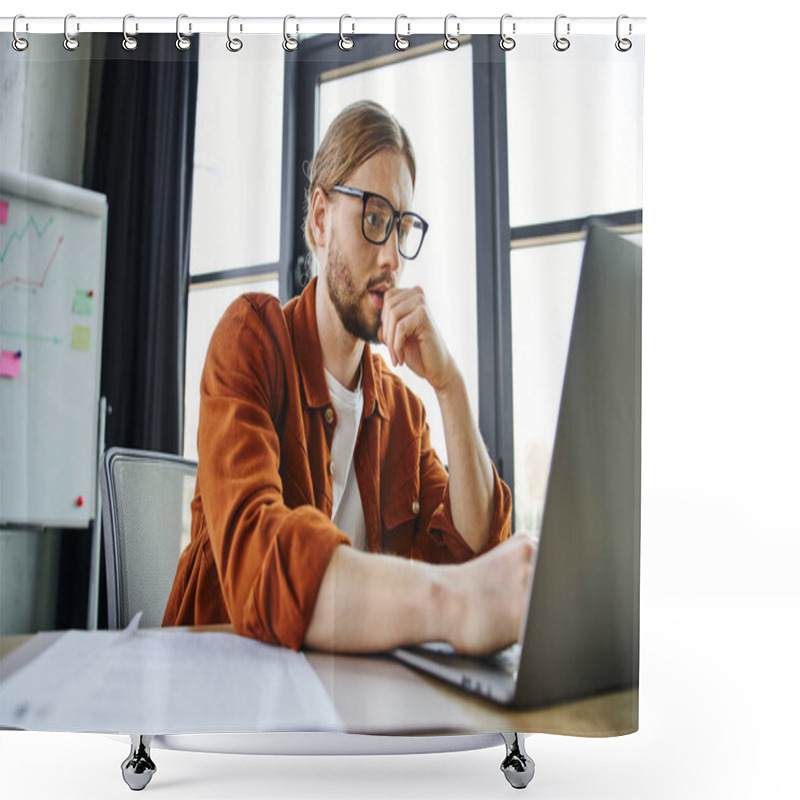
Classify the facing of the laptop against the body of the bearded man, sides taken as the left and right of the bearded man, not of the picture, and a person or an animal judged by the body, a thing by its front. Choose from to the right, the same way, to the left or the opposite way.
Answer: the opposite way

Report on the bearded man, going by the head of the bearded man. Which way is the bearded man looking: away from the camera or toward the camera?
toward the camera
